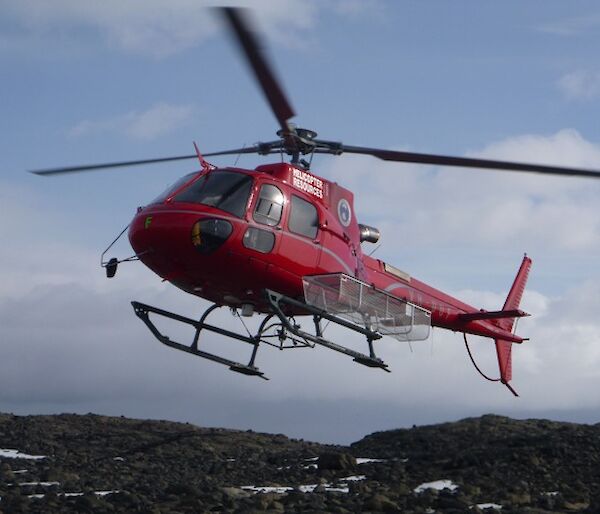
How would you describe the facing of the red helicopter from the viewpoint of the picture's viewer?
facing the viewer and to the left of the viewer
